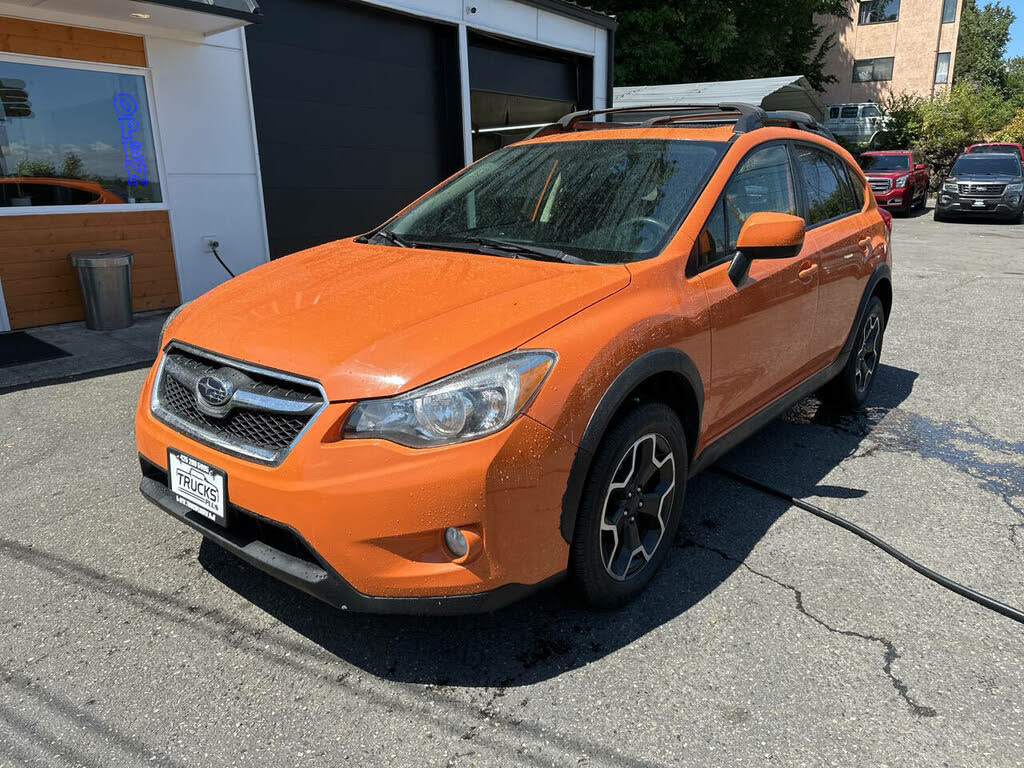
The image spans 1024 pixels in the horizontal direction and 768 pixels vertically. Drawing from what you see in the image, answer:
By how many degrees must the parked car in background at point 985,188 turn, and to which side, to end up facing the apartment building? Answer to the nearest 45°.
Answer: approximately 180°

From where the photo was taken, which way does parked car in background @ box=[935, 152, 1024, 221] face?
toward the camera

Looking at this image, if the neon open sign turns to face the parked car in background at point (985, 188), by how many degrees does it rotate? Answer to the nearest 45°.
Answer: approximately 90° to its left

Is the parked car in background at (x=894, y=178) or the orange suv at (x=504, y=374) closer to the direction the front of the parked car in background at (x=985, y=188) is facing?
the orange suv

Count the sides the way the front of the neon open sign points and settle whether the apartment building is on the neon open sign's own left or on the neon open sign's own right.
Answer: on the neon open sign's own left

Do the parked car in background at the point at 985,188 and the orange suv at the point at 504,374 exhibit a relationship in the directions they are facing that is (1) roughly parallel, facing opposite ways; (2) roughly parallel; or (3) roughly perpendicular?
roughly parallel

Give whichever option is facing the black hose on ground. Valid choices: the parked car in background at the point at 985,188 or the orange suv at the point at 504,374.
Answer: the parked car in background

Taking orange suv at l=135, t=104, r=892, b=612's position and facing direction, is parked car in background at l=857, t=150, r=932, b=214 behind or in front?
behind

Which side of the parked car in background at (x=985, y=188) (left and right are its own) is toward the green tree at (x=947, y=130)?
back

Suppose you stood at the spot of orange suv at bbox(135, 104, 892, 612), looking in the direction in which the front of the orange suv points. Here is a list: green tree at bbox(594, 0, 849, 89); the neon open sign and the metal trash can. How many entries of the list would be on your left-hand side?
0

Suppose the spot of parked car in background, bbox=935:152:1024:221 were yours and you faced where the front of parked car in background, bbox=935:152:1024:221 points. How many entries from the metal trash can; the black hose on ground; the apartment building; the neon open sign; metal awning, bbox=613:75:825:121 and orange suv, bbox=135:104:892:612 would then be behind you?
1

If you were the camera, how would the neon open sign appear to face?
facing the viewer

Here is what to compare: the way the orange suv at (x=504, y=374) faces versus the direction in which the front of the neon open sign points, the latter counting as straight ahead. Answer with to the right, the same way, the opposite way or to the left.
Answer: to the right

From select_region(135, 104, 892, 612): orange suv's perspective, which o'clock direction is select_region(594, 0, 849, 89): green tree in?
The green tree is roughly at 5 o'clock from the orange suv.

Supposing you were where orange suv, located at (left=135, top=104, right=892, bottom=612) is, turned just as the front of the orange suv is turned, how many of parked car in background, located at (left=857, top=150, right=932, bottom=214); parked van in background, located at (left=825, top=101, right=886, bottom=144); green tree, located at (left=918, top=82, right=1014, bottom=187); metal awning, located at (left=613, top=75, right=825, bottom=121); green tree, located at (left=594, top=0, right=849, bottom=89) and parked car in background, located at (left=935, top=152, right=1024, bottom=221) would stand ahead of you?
0

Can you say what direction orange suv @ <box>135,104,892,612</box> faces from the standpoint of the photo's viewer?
facing the viewer and to the left of the viewer

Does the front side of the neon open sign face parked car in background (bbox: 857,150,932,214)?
no
